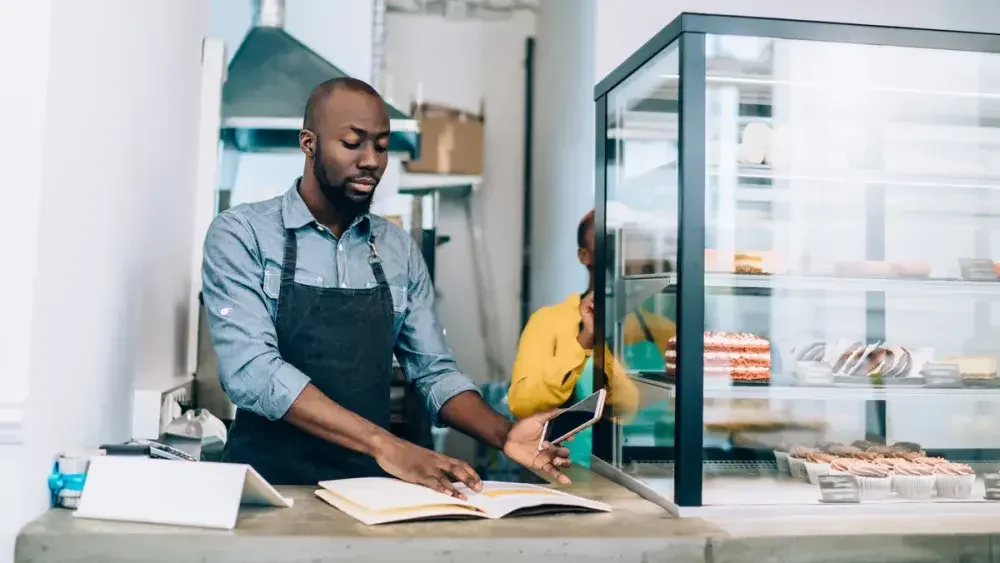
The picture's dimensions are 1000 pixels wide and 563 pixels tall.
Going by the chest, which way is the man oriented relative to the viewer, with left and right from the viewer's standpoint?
facing the viewer and to the right of the viewer

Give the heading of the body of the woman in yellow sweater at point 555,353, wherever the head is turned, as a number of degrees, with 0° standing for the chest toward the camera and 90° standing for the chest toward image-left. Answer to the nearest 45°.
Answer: approximately 315°

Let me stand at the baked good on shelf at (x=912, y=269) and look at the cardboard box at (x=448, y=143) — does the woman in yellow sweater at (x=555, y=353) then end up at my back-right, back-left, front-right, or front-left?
front-left

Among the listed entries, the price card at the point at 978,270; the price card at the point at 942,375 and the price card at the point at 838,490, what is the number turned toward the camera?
3

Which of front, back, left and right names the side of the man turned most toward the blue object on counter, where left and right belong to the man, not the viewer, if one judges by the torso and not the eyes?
right

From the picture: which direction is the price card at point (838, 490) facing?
toward the camera

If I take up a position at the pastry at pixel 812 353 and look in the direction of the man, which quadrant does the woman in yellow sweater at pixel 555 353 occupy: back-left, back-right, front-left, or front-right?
front-right

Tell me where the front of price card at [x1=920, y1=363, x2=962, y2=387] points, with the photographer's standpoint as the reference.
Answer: facing the viewer

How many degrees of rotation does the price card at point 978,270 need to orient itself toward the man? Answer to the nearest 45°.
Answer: approximately 45° to its right

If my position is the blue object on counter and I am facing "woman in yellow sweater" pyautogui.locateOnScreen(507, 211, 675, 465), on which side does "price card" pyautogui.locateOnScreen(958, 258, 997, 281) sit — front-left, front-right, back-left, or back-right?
front-right
